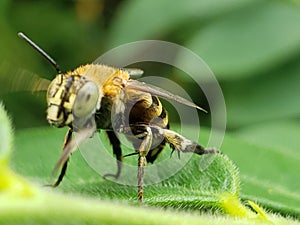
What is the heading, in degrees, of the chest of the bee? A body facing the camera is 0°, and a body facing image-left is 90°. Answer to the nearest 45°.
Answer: approximately 45°

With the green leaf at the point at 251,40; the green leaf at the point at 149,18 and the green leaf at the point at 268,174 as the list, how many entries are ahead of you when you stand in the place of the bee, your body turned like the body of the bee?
0

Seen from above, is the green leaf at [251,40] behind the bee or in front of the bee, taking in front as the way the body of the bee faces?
behind

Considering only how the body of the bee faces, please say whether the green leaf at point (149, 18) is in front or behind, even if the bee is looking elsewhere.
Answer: behind

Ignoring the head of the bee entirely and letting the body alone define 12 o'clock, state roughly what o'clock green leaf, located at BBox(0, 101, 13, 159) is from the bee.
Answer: The green leaf is roughly at 1 o'clock from the bee.

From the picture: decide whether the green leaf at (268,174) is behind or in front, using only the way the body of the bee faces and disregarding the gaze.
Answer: behind
